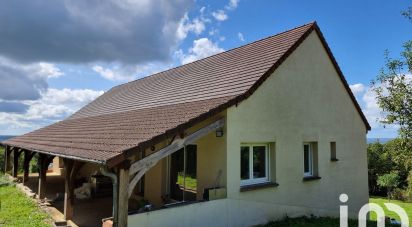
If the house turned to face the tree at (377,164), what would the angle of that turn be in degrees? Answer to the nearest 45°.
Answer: approximately 180°

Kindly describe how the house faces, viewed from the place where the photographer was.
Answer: facing the viewer and to the left of the viewer
